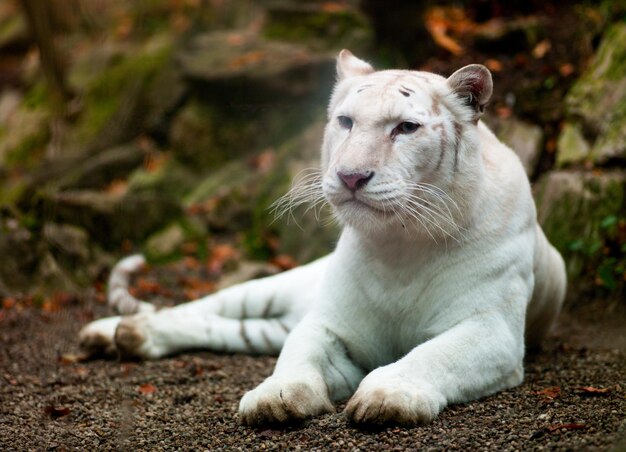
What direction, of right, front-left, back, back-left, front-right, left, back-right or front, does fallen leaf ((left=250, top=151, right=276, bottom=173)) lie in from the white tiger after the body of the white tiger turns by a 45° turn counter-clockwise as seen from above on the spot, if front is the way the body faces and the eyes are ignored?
back

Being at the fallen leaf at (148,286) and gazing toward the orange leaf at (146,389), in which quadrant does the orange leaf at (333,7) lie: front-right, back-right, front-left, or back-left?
back-left

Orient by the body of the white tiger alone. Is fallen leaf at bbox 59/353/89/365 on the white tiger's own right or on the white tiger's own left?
on the white tiger's own right

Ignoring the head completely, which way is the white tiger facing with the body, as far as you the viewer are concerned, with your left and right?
facing the viewer and to the left of the viewer

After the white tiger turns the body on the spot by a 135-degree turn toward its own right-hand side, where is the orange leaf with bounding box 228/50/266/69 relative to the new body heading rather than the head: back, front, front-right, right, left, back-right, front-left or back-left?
front

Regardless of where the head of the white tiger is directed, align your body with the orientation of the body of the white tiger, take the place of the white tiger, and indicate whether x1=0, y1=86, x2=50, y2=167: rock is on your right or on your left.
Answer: on your right

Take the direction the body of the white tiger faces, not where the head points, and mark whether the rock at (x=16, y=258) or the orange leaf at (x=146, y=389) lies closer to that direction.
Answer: the orange leaf
